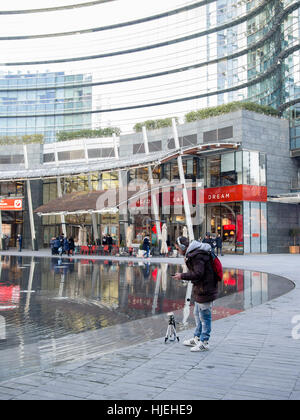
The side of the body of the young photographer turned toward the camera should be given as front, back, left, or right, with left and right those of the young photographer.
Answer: left

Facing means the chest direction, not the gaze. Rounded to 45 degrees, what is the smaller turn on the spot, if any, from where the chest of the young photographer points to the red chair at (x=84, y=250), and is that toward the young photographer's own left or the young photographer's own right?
approximately 90° to the young photographer's own right

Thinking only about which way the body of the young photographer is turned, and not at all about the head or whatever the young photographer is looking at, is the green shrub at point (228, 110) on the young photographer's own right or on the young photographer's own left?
on the young photographer's own right
